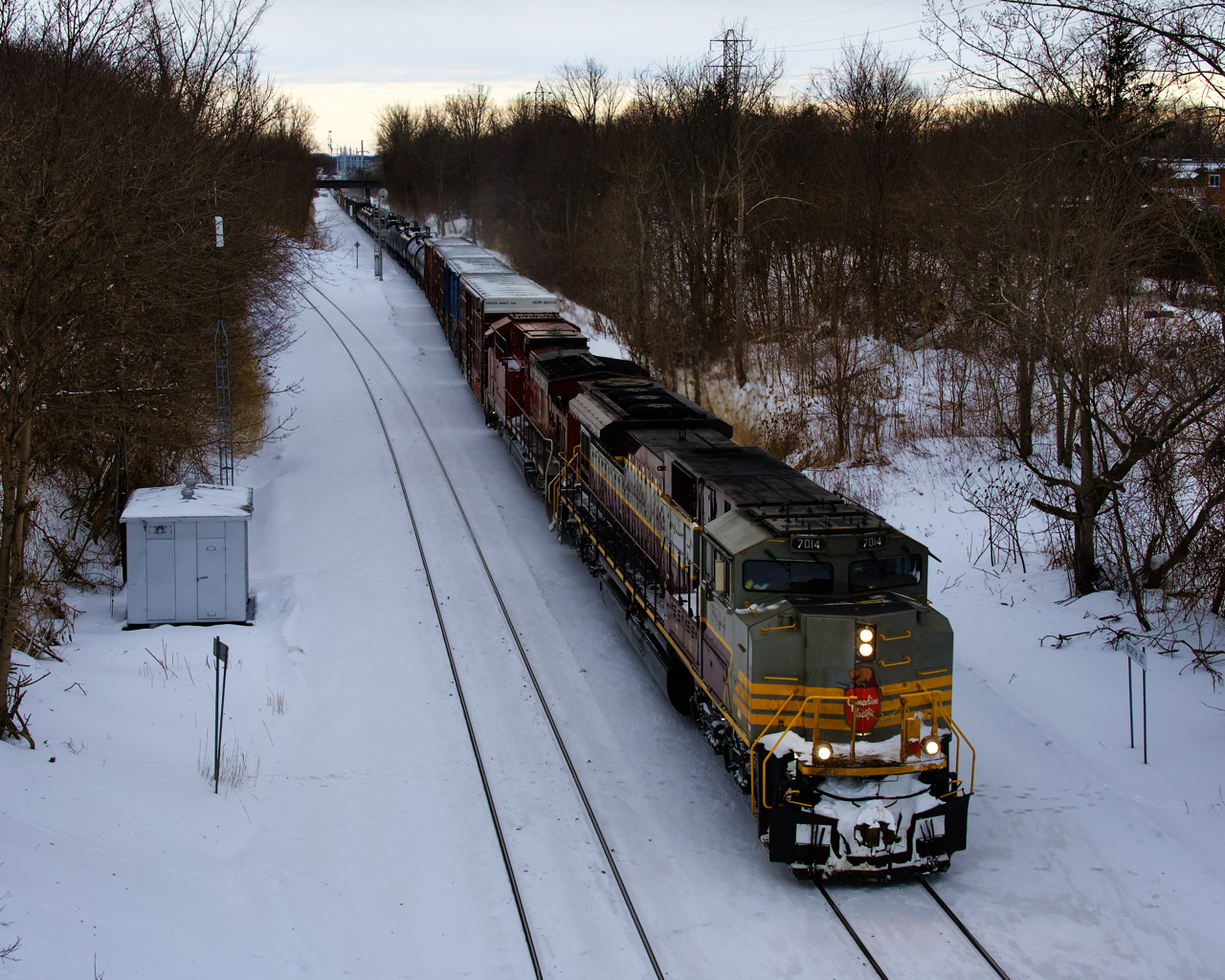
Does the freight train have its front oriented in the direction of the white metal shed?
no

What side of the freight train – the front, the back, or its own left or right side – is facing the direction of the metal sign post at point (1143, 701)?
left

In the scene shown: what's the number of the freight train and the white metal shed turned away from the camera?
0

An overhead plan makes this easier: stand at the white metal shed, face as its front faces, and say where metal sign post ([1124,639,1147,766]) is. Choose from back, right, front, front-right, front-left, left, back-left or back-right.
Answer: front-left

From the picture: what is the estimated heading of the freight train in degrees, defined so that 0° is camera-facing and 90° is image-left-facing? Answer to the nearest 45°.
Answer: approximately 315°

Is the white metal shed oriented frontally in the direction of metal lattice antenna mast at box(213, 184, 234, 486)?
no

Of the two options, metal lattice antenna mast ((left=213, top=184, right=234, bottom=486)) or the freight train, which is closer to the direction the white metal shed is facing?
the freight train

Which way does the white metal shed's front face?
toward the camera
